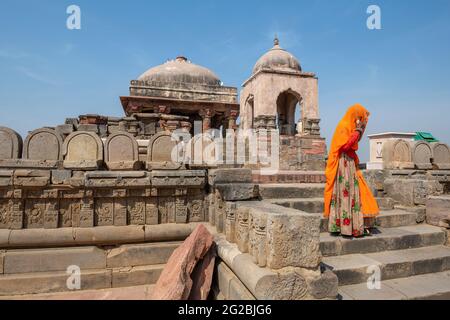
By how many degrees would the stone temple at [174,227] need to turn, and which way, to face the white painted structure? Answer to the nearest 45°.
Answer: approximately 135° to its left

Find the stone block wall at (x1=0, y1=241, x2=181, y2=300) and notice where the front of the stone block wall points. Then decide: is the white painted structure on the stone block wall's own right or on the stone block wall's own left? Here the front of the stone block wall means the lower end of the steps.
on the stone block wall's own left

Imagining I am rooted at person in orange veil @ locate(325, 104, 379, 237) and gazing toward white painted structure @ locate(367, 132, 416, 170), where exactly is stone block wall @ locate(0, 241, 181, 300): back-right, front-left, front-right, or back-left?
back-left
